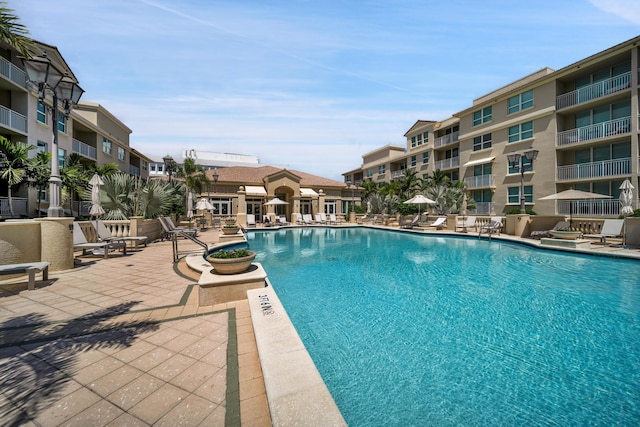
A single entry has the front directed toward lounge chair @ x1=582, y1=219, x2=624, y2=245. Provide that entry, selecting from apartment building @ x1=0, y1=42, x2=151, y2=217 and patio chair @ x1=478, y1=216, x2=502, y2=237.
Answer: the apartment building

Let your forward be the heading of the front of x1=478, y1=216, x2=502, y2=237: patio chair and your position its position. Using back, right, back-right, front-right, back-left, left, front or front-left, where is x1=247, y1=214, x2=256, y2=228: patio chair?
front-right

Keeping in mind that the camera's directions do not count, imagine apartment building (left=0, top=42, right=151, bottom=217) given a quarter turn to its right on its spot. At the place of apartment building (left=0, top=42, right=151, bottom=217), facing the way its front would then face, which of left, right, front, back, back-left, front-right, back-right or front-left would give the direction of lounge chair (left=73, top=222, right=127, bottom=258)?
front-left

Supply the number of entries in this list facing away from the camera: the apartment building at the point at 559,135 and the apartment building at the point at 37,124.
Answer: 0

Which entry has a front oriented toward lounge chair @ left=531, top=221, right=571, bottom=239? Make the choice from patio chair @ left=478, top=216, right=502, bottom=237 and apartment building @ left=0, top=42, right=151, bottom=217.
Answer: the apartment building

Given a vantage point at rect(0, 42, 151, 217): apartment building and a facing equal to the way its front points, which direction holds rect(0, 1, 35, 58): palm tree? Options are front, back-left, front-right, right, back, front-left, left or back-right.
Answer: front-right

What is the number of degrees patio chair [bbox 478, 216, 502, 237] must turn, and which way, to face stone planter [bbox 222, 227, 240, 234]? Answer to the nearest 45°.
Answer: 0° — it already faces it

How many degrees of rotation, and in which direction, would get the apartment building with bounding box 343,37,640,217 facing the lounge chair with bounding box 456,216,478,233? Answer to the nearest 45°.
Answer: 0° — it already faces it

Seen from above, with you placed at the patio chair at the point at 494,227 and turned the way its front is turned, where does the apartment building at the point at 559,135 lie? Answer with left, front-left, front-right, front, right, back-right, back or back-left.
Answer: back

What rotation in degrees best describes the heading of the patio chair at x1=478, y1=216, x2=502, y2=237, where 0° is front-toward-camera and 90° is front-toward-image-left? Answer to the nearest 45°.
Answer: approximately 45°

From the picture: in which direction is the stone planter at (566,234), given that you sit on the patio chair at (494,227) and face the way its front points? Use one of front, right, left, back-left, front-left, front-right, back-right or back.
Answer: left

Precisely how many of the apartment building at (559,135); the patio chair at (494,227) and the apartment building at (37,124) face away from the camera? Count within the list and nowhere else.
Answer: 0

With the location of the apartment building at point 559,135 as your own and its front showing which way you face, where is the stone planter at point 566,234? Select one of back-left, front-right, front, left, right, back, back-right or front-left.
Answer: front-left

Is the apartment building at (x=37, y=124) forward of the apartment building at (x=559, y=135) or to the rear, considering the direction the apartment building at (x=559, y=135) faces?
forward

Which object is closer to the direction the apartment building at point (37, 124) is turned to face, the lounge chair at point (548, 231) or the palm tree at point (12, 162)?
the lounge chair

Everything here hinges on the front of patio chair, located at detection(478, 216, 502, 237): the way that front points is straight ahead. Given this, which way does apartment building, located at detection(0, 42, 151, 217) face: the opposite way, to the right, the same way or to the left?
the opposite way

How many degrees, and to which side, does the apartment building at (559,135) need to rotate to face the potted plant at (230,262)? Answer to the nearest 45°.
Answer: approximately 45° to its left

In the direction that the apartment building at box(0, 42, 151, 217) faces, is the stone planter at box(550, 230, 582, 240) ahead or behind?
ahead

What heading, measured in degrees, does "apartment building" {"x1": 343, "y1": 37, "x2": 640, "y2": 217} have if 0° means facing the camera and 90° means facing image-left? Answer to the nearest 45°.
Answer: approximately 45°

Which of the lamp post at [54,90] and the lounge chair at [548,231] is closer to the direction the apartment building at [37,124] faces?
the lounge chair
